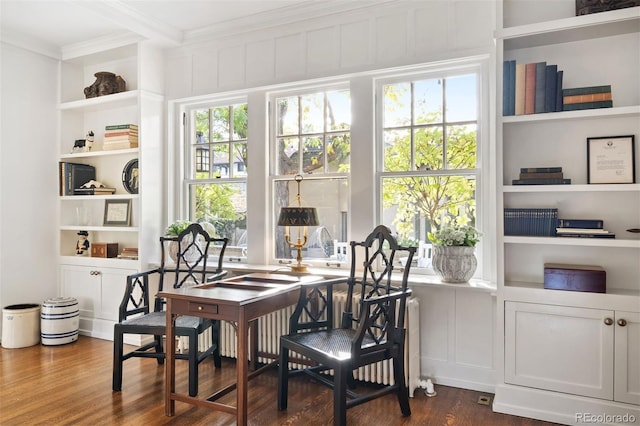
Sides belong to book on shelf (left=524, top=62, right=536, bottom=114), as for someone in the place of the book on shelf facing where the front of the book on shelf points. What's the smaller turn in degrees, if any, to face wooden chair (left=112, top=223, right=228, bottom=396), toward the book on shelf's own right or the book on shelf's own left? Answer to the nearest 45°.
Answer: approximately 90° to the book on shelf's own right

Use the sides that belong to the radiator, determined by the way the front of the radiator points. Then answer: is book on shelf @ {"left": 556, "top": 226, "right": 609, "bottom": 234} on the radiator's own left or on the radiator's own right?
on the radiator's own left

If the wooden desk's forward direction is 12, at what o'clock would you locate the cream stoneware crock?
The cream stoneware crock is roughly at 3 o'clock from the wooden desk.

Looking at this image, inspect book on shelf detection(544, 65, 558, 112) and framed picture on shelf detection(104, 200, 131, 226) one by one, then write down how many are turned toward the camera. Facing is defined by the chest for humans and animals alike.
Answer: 2

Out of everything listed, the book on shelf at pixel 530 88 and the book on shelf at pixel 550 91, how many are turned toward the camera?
2

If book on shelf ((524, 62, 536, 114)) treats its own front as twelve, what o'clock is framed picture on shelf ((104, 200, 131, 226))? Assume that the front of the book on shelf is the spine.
The framed picture on shelf is roughly at 3 o'clock from the book on shelf.

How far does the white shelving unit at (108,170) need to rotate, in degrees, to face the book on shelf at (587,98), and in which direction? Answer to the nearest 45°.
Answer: approximately 90° to its left
